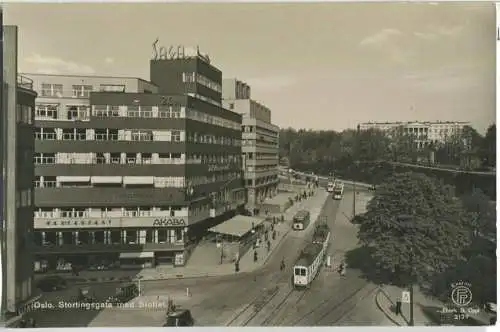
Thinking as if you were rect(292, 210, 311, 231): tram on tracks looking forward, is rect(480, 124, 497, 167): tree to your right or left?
on your left

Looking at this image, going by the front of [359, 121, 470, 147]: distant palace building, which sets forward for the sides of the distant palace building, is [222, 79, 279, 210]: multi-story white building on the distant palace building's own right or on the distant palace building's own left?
on the distant palace building's own right

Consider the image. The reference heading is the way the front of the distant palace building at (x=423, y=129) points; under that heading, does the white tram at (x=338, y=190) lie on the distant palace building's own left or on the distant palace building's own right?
on the distant palace building's own right

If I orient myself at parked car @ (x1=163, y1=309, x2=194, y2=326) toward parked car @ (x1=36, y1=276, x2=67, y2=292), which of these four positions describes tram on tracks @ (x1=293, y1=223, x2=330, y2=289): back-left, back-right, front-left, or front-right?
back-right

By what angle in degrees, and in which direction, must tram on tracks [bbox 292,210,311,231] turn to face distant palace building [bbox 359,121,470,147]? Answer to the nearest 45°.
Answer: approximately 180°

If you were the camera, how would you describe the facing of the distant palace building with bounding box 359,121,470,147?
facing the viewer

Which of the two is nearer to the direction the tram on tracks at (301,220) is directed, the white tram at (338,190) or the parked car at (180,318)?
the parked car

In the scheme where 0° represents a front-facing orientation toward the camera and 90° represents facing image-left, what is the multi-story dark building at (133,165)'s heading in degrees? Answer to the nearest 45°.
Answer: approximately 0°

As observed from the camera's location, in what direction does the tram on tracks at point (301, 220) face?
facing the viewer and to the left of the viewer

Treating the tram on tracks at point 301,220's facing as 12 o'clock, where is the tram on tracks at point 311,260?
the tram on tracks at point 311,260 is roughly at 12 o'clock from the tram on tracks at point 301,220.
